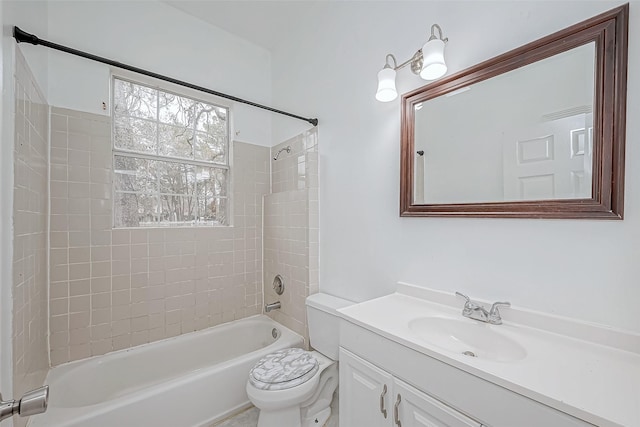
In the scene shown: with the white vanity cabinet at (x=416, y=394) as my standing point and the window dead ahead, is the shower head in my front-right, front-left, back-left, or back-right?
front-right

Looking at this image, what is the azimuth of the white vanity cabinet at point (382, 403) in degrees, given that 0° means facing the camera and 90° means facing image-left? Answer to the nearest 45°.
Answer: approximately 45°

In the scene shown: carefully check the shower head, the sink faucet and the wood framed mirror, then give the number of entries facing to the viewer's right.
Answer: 0

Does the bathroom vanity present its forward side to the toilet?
no

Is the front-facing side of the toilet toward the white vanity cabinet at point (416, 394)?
no

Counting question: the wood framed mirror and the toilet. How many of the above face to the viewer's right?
0

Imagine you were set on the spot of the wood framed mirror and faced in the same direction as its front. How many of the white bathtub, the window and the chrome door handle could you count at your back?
0

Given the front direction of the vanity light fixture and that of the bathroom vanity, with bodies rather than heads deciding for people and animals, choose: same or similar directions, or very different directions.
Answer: same or similar directions

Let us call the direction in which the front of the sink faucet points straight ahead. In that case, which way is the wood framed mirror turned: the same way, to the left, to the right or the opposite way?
the same way

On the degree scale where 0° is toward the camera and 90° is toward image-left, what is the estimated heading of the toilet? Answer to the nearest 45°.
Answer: approximately 45°

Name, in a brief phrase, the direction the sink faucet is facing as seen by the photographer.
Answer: facing the viewer and to the left of the viewer

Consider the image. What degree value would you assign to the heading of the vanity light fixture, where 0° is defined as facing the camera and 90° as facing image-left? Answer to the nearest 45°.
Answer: approximately 45°

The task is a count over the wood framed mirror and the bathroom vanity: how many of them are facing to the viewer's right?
0
